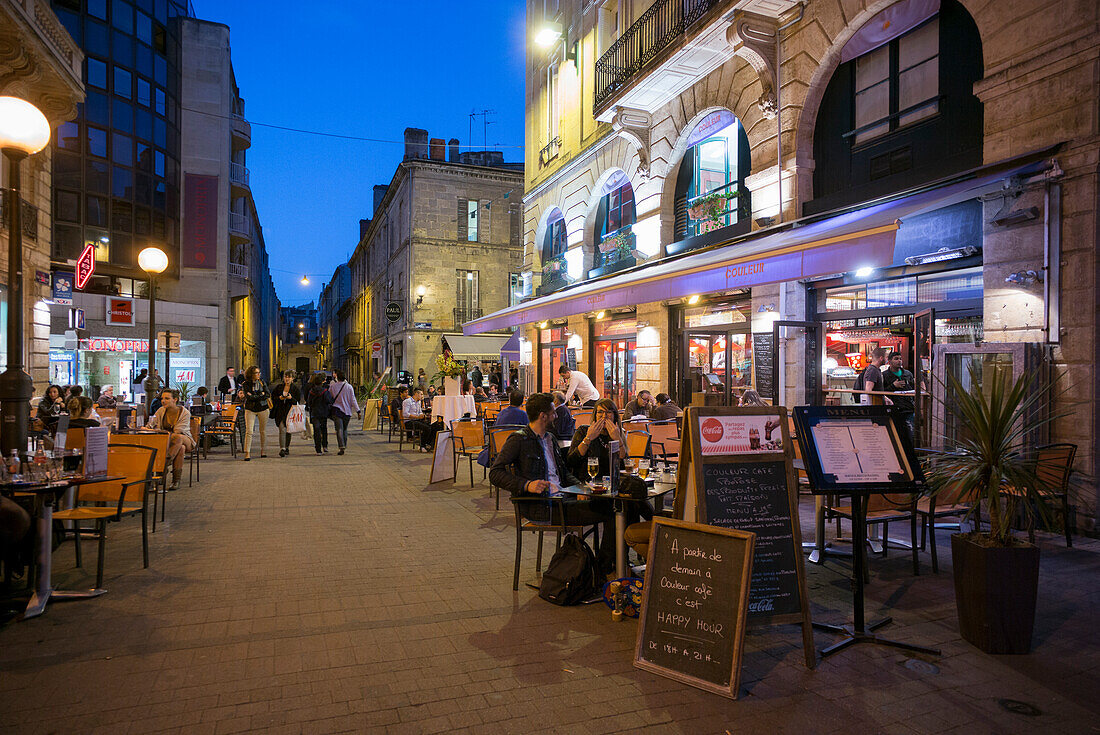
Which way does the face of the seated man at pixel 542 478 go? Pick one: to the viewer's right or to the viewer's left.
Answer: to the viewer's right

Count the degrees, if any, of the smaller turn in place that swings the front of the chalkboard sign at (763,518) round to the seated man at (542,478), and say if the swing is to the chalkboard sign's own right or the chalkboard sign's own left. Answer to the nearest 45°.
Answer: approximately 135° to the chalkboard sign's own right

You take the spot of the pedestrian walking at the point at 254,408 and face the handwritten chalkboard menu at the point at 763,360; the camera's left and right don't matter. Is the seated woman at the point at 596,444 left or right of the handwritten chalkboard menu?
right

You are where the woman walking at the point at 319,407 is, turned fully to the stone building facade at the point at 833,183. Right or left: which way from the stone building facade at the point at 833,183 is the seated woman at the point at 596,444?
right

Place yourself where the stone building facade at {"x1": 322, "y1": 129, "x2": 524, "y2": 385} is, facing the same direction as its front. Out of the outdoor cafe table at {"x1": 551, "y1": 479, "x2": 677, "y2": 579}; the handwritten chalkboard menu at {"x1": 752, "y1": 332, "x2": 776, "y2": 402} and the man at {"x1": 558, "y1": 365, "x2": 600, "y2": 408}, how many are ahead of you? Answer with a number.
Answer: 3
